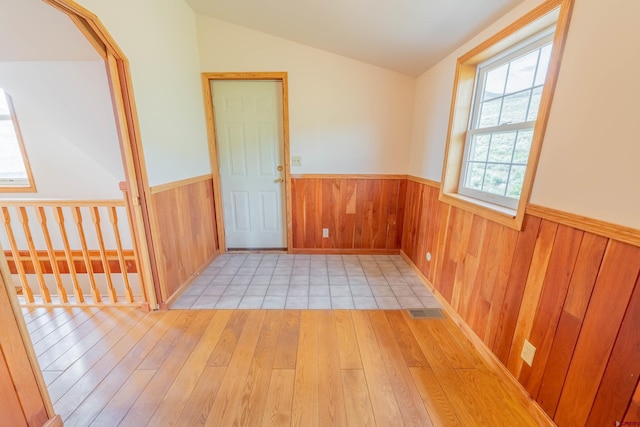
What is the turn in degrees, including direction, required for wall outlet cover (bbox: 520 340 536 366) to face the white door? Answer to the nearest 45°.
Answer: approximately 45° to its right

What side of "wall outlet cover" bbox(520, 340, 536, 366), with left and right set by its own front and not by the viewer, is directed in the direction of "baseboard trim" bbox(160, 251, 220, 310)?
front

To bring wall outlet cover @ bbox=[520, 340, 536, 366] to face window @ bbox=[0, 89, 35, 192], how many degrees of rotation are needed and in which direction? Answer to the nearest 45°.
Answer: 0° — it already faces it

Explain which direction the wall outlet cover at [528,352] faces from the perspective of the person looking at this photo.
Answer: facing the viewer and to the left of the viewer

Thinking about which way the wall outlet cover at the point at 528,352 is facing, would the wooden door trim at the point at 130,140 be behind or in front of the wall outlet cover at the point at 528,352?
in front

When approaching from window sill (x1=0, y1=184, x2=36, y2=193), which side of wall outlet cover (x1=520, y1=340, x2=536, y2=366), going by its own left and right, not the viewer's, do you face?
front

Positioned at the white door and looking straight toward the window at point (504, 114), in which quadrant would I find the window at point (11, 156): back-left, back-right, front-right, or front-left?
back-right

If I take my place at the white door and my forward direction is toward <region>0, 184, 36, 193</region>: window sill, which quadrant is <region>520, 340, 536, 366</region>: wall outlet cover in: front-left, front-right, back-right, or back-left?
back-left
